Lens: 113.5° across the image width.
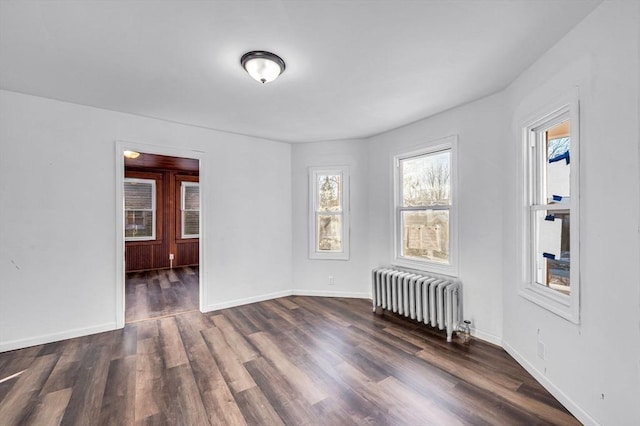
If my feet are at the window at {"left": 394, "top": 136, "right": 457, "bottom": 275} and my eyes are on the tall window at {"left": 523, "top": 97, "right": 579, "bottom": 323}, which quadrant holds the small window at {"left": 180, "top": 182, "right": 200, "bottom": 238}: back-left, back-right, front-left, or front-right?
back-right

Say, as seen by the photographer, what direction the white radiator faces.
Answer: facing the viewer and to the left of the viewer

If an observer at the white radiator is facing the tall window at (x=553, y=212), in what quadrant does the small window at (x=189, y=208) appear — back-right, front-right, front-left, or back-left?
back-right

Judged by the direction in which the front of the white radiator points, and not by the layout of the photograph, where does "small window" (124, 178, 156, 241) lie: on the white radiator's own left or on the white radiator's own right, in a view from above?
on the white radiator's own right

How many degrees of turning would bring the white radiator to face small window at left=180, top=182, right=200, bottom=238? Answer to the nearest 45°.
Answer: approximately 45° to its right
